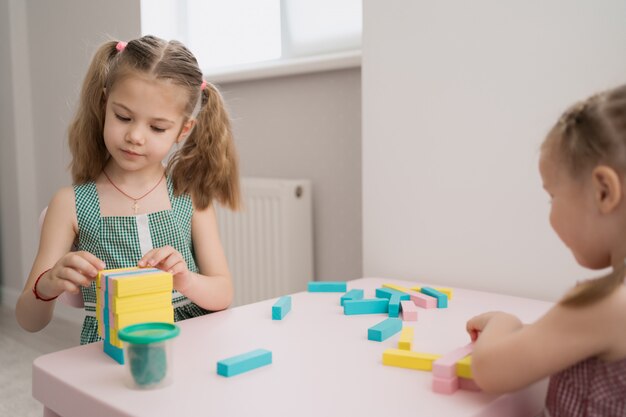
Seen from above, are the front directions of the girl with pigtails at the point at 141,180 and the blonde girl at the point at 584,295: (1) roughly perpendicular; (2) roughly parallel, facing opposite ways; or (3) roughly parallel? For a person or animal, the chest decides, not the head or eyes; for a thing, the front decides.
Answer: roughly parallel, facing opposite ways

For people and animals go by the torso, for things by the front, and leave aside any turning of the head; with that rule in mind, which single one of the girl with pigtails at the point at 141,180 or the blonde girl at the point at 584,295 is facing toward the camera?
the girl with pigtails

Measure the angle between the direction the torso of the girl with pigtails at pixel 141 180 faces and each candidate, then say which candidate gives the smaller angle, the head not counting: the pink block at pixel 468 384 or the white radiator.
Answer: the pink block

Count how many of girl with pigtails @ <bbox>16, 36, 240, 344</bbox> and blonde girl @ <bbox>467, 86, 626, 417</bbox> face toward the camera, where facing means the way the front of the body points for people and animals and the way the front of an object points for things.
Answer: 1

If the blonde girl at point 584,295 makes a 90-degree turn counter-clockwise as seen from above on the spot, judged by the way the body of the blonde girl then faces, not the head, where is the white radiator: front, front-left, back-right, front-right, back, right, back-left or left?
right

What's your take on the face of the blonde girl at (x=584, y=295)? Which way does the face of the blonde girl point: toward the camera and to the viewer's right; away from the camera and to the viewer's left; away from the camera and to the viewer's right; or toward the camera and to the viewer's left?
away from the camera and to the viewer's left

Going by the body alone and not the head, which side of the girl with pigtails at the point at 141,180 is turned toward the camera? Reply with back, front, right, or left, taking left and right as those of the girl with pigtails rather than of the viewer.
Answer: front

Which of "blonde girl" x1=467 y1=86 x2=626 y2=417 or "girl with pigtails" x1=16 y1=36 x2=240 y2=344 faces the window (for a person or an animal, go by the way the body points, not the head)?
the blonde girl

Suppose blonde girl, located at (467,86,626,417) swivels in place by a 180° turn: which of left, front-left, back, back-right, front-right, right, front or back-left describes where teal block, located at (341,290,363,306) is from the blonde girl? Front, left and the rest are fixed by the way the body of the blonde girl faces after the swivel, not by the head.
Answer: back

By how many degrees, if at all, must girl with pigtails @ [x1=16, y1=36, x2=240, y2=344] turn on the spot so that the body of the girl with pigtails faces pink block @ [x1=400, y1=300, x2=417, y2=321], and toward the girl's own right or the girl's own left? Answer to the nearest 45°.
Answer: approximately 45° to the girl's own left

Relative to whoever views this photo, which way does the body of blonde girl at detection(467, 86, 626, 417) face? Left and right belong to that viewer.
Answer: facing away from the viewer and to the left of the viewer

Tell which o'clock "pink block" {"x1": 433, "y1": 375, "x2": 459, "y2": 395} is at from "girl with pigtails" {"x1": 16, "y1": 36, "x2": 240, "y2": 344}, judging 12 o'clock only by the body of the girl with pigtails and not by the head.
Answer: The pink block is roughly at 11 o'clock from the girl with pigtails.

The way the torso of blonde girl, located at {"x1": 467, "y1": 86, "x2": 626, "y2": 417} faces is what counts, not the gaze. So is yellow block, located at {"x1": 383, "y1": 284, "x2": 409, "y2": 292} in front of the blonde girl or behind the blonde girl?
in front
